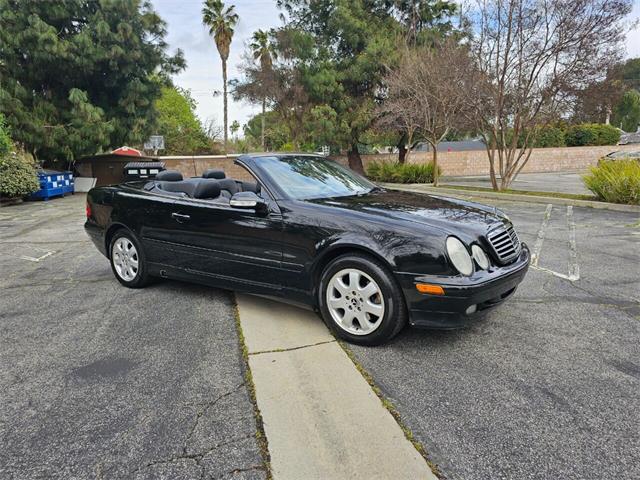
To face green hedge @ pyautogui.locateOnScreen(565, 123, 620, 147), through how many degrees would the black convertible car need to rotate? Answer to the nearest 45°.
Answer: approximately 90° to its left

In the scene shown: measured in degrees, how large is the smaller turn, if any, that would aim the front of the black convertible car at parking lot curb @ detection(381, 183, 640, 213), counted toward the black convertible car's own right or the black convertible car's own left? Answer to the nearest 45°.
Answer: approximately 90° to the black convertible car's own left

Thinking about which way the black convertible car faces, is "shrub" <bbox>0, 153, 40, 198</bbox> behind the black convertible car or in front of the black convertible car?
behind

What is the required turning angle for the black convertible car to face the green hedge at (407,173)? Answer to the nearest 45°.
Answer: approximately 135° to its left

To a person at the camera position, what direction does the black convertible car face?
facing the viewer and to the right of the viewer

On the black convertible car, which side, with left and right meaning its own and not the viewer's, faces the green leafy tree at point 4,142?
back

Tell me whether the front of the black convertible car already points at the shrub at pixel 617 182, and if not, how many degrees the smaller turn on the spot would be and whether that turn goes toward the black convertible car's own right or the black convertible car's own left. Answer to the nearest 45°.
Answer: approximately 90° to the black convertible car's own left

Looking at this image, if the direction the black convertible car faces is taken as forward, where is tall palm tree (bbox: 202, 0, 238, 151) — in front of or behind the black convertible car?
behind

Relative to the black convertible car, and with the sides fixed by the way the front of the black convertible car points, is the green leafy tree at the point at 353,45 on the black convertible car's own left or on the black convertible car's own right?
on the black convertible car's own left

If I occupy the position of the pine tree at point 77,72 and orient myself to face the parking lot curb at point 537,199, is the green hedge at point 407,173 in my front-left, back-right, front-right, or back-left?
front-left

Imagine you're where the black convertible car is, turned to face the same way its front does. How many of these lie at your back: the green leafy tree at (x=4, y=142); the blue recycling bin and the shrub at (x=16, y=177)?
3
